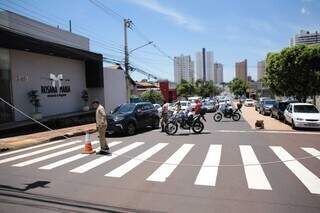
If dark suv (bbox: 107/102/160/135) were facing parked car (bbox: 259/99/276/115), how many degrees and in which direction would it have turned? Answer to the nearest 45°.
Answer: approximately 180°

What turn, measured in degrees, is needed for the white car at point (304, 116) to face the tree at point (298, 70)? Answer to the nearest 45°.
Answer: approximately 135° to its left

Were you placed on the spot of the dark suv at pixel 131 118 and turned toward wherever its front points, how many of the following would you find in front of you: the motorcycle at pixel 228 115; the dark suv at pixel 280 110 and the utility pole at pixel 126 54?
0

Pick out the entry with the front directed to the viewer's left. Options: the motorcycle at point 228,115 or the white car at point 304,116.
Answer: the motorcycle

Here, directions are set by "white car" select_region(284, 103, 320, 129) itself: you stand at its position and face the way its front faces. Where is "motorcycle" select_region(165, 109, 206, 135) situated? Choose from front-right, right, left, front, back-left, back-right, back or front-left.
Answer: right

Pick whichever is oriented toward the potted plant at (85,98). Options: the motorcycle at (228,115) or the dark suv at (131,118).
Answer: the motorcycle

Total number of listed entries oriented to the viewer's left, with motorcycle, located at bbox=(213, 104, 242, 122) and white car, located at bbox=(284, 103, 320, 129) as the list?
1

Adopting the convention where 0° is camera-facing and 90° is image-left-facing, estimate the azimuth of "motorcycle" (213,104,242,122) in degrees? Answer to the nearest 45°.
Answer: approximately 90°

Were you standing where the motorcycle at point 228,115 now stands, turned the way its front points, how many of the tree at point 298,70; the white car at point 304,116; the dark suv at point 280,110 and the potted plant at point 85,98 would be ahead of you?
1

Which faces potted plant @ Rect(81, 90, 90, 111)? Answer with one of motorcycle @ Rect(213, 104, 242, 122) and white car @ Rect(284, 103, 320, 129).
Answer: the motorcycle

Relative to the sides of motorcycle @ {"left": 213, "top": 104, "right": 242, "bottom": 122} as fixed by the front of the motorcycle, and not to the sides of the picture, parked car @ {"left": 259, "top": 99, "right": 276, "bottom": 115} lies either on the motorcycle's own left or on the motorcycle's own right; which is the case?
on the motorcycle's own right
